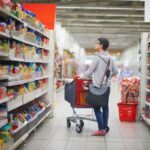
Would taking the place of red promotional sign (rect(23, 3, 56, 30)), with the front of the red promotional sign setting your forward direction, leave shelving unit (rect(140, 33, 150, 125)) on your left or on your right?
on your left

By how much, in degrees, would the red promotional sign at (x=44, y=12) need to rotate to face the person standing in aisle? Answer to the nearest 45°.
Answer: approximately 45° to its left
